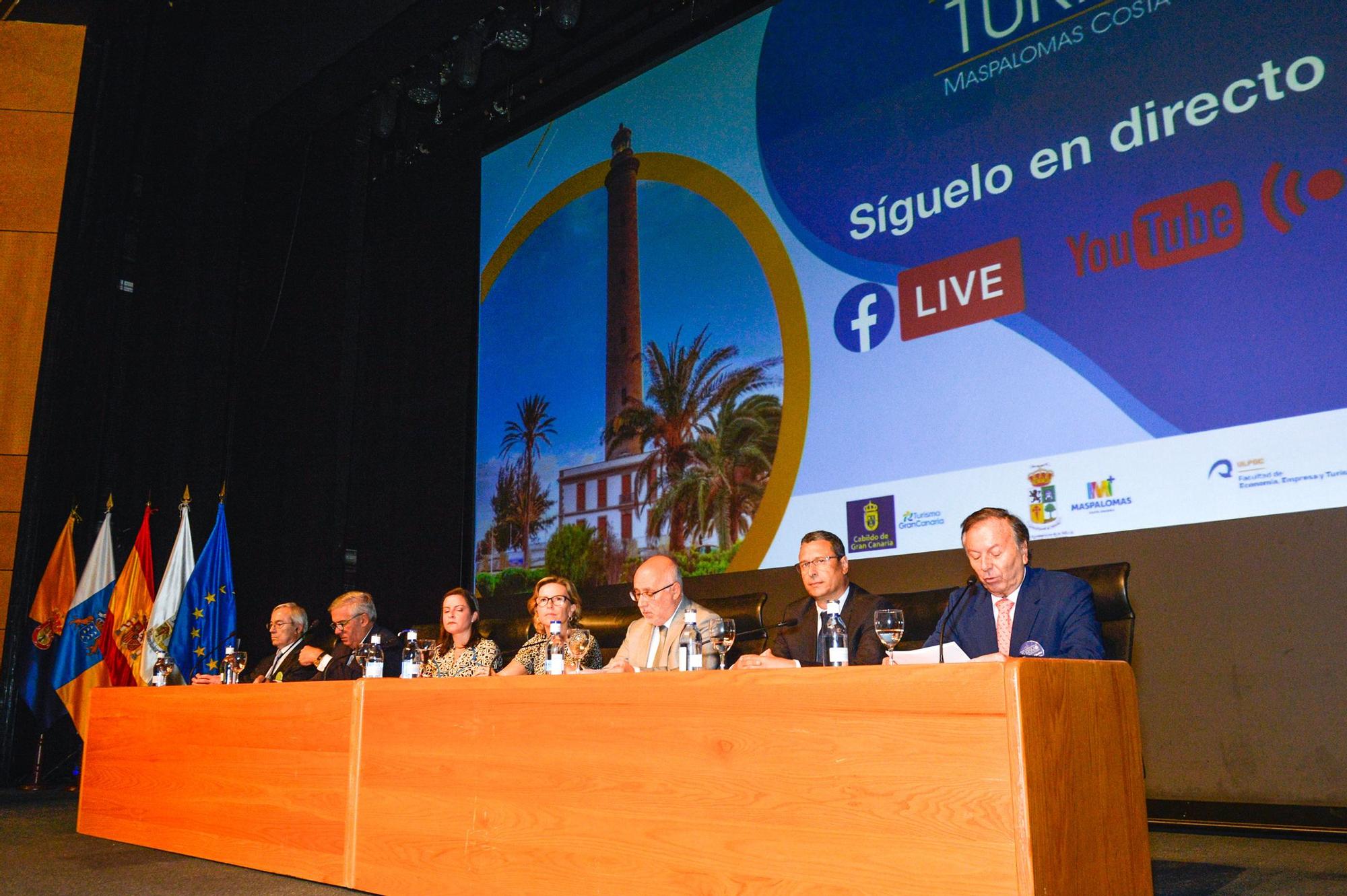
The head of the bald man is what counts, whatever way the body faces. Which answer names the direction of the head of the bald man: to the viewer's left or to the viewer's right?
to the viewer's left

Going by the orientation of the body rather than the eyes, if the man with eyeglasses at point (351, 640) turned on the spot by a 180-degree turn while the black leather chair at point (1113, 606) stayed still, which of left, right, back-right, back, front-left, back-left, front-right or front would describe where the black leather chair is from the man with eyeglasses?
right

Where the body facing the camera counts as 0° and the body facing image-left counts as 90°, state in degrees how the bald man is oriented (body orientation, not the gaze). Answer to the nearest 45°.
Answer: approximately 45°

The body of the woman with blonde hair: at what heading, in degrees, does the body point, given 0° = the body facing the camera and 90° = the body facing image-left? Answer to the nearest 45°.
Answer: approximately 45°

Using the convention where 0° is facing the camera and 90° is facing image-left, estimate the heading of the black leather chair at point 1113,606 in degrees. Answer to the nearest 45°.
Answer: approximately 45°

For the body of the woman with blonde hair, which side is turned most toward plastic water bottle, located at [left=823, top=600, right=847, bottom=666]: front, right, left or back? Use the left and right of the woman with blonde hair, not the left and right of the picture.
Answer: left

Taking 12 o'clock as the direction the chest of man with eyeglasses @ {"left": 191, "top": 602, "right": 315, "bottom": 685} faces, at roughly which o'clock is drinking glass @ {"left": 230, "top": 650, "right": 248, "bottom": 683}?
The drinking glass is roughly at 11 o'clock from the man with eyeglasses.

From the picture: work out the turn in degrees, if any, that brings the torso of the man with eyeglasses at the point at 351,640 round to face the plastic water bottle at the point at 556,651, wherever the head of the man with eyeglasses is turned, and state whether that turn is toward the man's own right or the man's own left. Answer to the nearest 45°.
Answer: approximately 45° to the man's own left

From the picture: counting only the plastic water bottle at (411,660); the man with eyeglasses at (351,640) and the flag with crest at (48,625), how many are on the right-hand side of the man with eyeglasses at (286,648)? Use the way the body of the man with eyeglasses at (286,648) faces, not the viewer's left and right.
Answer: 1

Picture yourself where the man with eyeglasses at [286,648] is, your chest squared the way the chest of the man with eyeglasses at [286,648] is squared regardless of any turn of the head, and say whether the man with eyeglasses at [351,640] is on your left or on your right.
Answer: on your left

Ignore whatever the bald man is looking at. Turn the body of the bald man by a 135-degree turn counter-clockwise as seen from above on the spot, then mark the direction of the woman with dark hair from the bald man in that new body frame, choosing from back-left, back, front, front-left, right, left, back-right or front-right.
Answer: back-left

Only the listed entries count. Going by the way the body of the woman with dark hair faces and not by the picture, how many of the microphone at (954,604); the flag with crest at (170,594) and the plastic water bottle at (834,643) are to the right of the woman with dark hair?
1
